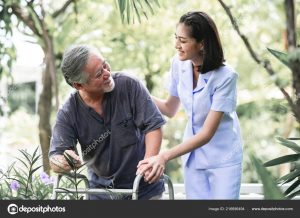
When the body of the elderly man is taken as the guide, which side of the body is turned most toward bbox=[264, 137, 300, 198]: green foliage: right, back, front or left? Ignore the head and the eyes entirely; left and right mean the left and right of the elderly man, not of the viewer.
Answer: left

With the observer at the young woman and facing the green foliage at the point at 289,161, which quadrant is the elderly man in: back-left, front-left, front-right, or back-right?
back-right

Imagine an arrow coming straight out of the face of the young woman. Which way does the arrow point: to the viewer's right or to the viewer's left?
to the viewer's left

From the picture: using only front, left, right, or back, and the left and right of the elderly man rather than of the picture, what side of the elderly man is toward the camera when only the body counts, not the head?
front

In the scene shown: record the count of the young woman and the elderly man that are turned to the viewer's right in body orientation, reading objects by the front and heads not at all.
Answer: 0
